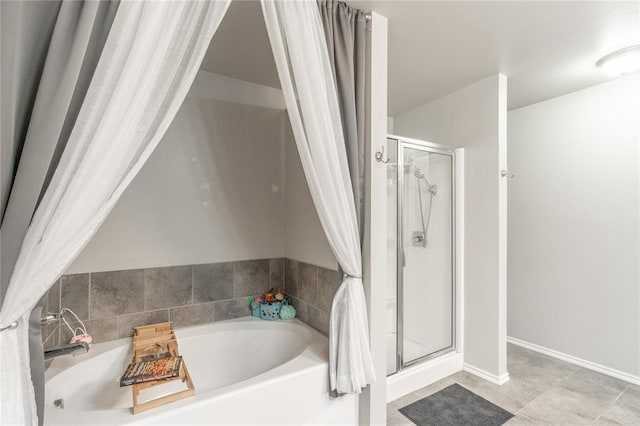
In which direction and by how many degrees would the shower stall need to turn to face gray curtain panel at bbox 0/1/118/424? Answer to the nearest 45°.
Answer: approximately 90° to its right

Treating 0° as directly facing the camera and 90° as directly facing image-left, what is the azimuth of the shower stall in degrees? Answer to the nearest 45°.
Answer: approximately 315°

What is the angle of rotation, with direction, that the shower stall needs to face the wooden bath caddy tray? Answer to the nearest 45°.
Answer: approximately 90° to its right

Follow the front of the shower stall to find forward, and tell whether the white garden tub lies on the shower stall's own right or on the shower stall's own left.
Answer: on the shower stall's own right

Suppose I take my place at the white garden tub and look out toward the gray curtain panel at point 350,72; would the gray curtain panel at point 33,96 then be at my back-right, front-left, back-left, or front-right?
back-right

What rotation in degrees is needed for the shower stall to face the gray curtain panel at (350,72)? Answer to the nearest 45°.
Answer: approximately 45° to its right

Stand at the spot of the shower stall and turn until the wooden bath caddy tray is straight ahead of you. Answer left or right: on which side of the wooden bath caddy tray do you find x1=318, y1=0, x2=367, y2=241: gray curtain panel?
left
